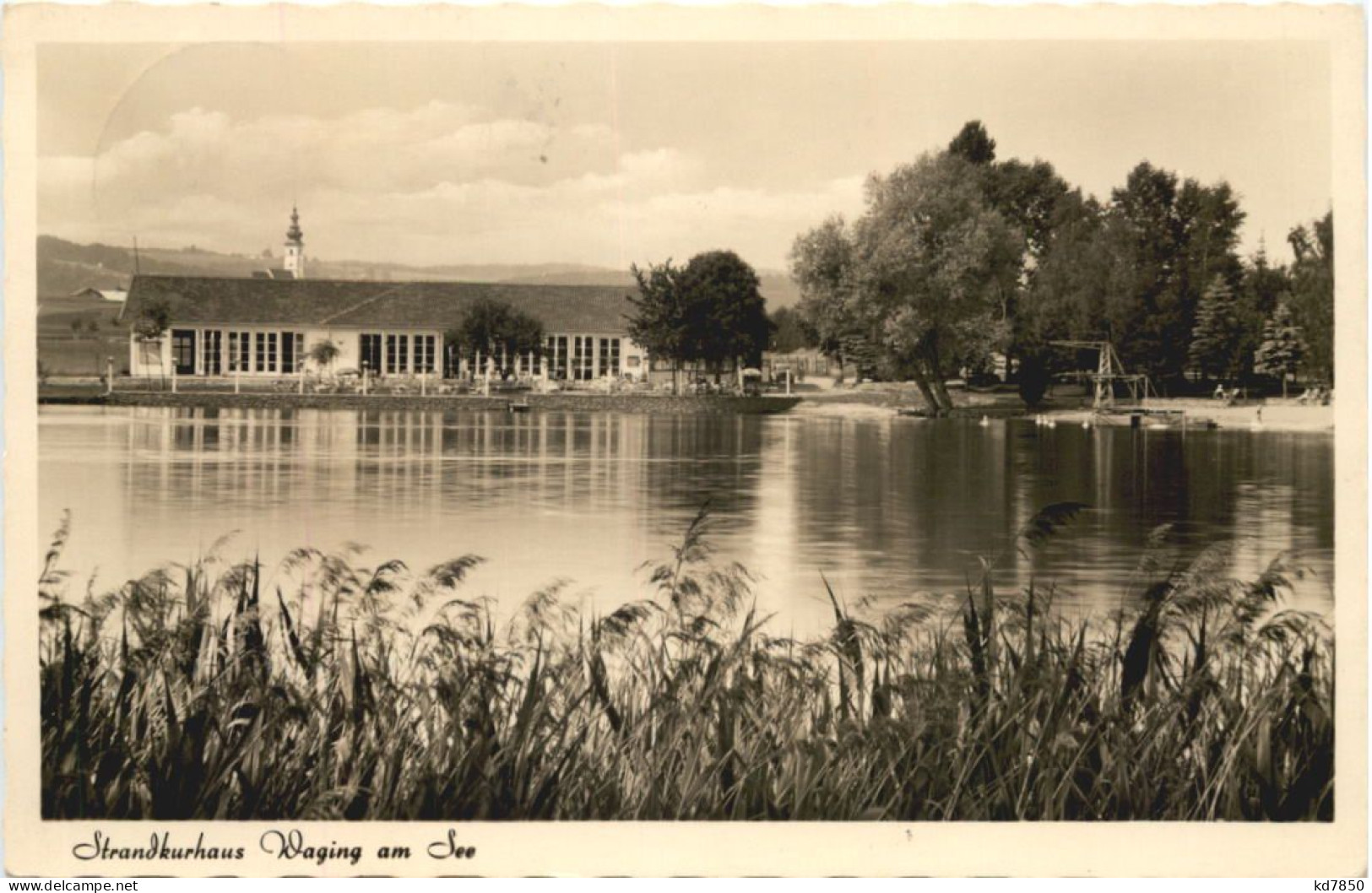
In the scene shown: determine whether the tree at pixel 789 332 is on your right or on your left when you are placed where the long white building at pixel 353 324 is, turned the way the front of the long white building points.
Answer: on your left

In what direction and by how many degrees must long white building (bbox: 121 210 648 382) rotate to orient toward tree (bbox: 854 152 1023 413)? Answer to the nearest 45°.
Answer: approximately 90° to its left

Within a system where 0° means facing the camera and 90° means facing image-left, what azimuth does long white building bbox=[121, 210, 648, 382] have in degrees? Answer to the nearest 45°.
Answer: approximately 0°

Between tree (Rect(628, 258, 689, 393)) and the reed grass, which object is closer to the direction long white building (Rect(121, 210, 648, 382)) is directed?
the reed grass

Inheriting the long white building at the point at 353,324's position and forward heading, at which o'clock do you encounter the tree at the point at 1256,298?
The tree is roughly at 10 o'clock from the long white building.

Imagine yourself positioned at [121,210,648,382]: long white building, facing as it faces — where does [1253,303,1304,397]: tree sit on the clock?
The tree is roughly at 10 o'clock from the long white building.
